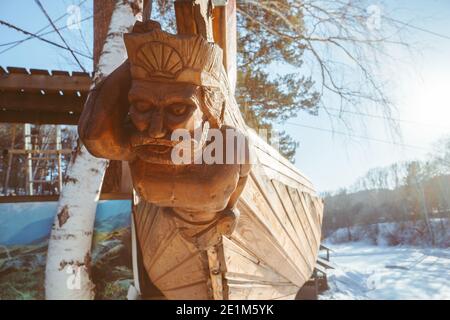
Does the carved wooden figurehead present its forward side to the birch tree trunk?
no

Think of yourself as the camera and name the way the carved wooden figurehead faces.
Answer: facing the viewer and to the left of the viewer

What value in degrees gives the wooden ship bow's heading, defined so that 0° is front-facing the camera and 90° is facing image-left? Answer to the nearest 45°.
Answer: approximately 45°

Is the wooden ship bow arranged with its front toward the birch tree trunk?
no
